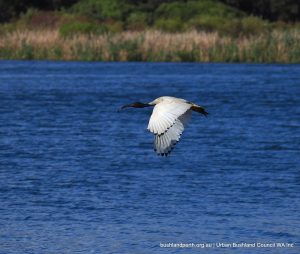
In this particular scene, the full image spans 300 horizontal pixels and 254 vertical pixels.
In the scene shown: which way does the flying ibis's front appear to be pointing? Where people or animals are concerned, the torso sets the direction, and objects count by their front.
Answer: to the viewer's left
